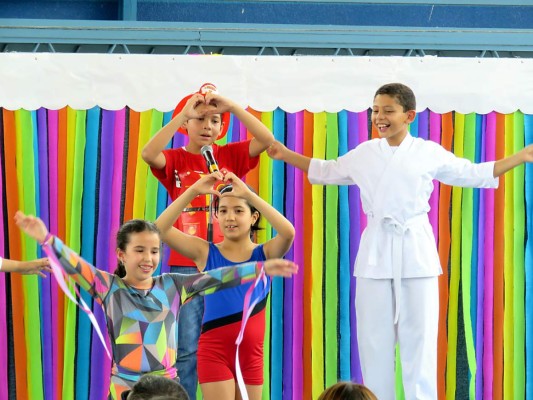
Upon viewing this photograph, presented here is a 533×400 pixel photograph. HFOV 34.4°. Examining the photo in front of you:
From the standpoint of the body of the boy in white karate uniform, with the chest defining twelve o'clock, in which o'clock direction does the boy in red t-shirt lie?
The boy in red t-shirt is roughly at 3 o'clock from the boy in white karate uniform.

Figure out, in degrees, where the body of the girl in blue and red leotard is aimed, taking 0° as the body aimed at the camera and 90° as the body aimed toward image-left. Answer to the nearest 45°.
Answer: approximately 0°

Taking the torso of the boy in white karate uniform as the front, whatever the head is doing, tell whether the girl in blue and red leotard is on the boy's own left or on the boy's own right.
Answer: on the boy's own right

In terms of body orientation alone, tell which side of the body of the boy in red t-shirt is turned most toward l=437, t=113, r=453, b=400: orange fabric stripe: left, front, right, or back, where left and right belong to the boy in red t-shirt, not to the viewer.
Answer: left

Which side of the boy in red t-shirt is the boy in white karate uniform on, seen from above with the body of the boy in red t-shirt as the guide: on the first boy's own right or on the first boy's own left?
on the first boy's own left

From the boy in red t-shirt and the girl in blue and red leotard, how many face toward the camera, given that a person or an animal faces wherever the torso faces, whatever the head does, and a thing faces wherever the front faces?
2

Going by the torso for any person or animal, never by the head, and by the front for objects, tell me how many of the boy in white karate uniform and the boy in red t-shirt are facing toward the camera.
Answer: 2

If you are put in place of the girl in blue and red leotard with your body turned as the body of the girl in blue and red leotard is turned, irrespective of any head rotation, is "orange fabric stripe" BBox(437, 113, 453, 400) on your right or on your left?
on your left

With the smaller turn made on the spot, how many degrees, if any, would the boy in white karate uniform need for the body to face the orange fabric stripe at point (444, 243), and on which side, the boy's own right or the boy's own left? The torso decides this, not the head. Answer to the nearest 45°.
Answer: approximately 180°
